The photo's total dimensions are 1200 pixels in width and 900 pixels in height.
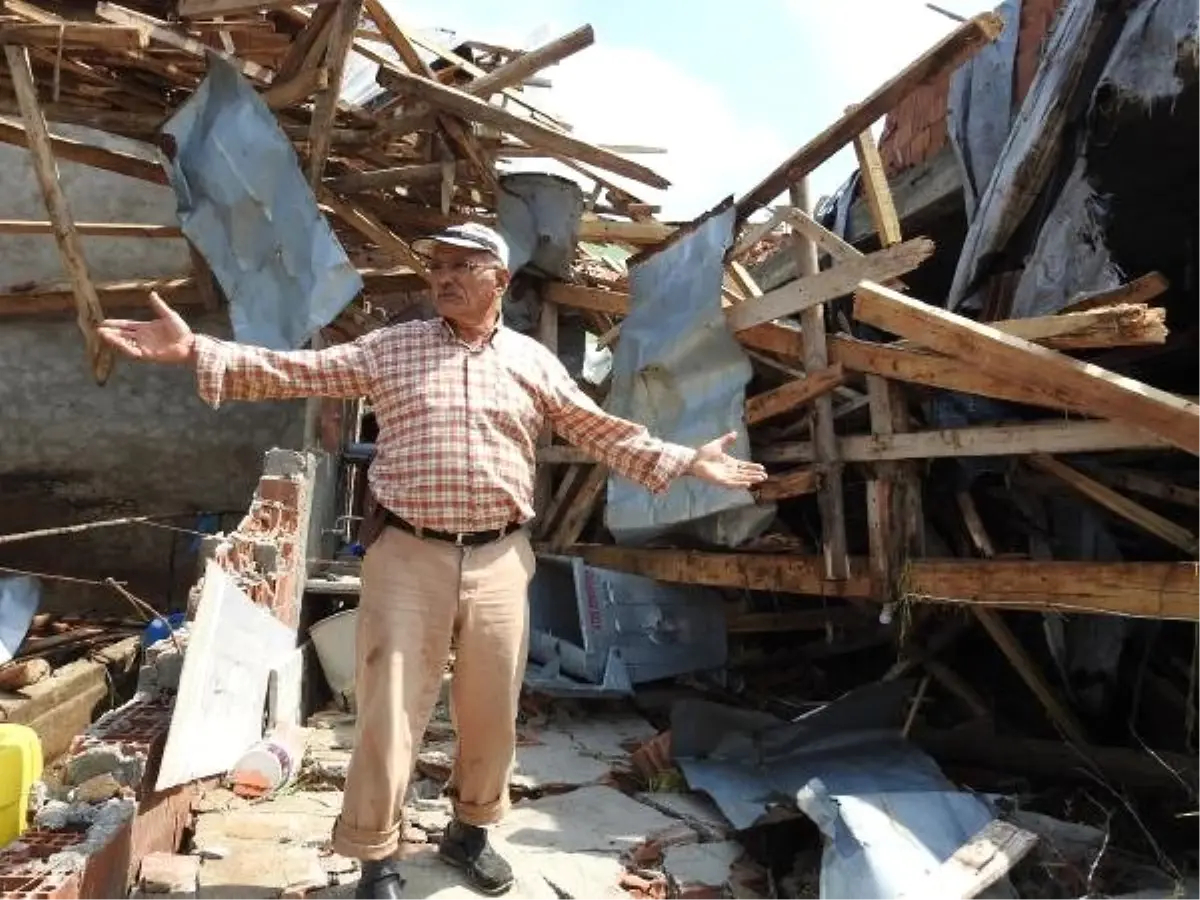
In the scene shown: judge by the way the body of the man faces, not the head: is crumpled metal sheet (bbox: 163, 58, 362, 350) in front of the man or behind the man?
behind

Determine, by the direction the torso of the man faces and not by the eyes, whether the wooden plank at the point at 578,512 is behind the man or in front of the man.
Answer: behind

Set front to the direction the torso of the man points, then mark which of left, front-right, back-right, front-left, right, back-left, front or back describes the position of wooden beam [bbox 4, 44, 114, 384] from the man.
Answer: back-right

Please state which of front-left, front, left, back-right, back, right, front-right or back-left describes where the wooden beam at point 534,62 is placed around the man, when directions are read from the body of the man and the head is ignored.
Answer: back

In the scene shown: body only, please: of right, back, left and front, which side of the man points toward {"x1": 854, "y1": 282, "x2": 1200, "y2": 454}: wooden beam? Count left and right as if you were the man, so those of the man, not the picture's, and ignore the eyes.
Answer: left

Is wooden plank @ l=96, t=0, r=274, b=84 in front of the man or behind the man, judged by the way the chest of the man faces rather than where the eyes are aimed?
behind

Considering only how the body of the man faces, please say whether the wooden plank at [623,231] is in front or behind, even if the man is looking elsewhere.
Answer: behind

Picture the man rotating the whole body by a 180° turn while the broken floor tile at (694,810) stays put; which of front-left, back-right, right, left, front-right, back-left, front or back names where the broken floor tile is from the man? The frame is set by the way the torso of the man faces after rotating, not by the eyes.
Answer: front-right

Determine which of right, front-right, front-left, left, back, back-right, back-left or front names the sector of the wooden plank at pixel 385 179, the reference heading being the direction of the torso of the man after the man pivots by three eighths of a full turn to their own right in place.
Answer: front-right

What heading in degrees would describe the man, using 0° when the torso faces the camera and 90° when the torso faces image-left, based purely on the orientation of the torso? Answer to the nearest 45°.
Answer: approximately 0°

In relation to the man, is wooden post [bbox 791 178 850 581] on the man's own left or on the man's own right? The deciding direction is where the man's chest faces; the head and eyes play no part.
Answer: on the man's own left
